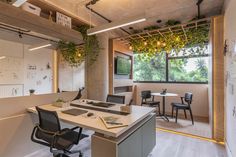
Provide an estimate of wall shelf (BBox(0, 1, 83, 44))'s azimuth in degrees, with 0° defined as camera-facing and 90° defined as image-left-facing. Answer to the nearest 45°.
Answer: approximately 315°

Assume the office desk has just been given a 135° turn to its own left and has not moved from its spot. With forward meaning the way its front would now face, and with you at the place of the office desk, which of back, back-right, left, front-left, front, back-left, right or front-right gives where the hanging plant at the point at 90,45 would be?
left

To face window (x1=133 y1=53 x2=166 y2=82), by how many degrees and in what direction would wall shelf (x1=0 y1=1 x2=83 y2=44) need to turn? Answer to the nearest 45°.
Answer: approximately 45° to its left

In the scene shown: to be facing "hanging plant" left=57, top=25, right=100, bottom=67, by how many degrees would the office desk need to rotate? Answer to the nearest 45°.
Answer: approximately 135° to its right

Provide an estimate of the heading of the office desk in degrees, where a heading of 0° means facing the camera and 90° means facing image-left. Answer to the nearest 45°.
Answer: approximately 45°

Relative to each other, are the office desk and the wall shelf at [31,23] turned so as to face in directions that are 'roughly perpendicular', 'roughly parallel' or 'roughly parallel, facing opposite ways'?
roughly perpendicular

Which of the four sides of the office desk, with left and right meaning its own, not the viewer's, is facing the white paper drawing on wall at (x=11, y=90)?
right
